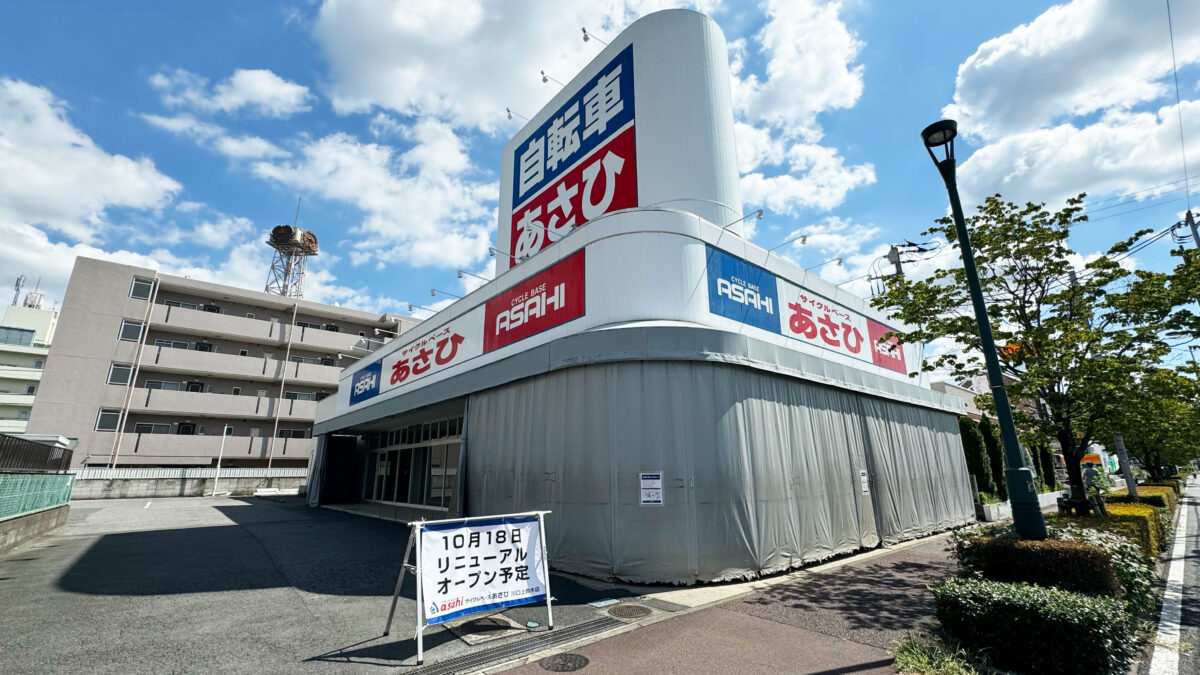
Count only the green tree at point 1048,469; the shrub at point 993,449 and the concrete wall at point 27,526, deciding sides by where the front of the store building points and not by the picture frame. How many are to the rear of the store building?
2

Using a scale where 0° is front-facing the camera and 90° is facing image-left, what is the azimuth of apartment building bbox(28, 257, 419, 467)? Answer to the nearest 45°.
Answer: approximately 315°

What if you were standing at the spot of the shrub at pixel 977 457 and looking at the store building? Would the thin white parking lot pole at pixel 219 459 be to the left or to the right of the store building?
right

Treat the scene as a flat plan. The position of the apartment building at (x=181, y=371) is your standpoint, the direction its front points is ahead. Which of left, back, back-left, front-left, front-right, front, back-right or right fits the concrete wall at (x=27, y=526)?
front-right

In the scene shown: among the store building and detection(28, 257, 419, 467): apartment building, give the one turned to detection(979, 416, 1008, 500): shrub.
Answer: the apartment building

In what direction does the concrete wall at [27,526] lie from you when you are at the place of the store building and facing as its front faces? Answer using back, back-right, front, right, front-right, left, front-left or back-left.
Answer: front-right

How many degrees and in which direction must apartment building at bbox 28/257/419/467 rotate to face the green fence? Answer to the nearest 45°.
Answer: approximately 45° to its right

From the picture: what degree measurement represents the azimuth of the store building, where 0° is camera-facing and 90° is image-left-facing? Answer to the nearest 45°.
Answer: approximately 45°

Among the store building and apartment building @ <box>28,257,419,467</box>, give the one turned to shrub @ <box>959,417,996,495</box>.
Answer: the apartment building

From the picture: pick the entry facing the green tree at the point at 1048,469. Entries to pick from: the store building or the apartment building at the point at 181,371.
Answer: the apartment building

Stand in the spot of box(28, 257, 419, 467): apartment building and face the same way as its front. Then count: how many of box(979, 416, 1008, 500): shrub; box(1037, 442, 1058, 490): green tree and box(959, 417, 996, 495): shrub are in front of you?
3

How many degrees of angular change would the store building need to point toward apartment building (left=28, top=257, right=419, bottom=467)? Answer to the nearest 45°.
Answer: approximately 90° to its right

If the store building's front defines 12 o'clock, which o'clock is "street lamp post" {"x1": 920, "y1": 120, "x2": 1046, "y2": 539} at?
The street lamp post is roughly at 9 o'clock from the store building.

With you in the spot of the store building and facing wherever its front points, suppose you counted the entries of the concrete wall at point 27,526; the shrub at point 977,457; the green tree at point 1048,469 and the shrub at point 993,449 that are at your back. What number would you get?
3

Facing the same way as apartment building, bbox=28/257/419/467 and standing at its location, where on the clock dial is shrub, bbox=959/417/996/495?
The shrub is roughly at 12 o'clock from the apartment building.
